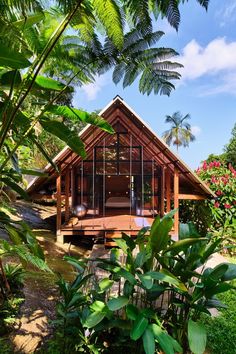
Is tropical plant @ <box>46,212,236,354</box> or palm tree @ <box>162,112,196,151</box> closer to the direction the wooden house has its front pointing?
the tropical plant

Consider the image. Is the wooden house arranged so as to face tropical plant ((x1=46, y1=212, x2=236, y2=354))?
yes

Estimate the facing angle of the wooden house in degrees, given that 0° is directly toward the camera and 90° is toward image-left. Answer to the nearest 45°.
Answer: approximately 0°

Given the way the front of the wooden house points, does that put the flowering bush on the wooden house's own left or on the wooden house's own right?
on the wooden house's own left

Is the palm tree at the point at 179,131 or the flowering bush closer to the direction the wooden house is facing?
the flowering bush

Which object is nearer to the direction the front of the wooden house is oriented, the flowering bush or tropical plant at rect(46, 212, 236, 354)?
the tropical plant

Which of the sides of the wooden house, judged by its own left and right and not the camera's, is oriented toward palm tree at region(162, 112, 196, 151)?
back
